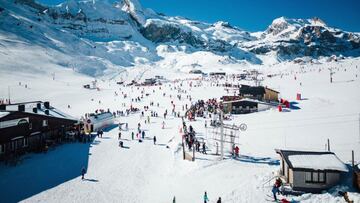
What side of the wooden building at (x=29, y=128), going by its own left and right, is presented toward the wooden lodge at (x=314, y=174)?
front

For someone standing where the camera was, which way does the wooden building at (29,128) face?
facing the viewer and to the right of the viewer

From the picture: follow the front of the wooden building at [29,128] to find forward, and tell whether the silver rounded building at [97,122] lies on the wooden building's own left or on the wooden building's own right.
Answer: on the wooden building's own left

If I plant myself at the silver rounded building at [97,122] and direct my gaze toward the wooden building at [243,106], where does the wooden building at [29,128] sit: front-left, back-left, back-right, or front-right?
back-right
